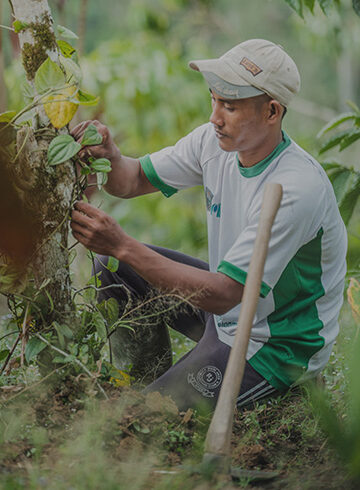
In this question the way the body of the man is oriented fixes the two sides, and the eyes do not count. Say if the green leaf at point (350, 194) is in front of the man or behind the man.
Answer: behind

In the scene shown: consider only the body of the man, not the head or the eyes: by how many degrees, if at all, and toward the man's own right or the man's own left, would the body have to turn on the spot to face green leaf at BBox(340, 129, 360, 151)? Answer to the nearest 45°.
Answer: approximately 180°

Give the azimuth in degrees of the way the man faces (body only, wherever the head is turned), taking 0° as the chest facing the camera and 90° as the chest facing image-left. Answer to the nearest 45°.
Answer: approximately 45°

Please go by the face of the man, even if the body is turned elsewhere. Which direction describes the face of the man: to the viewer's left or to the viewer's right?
to the viewer's left
